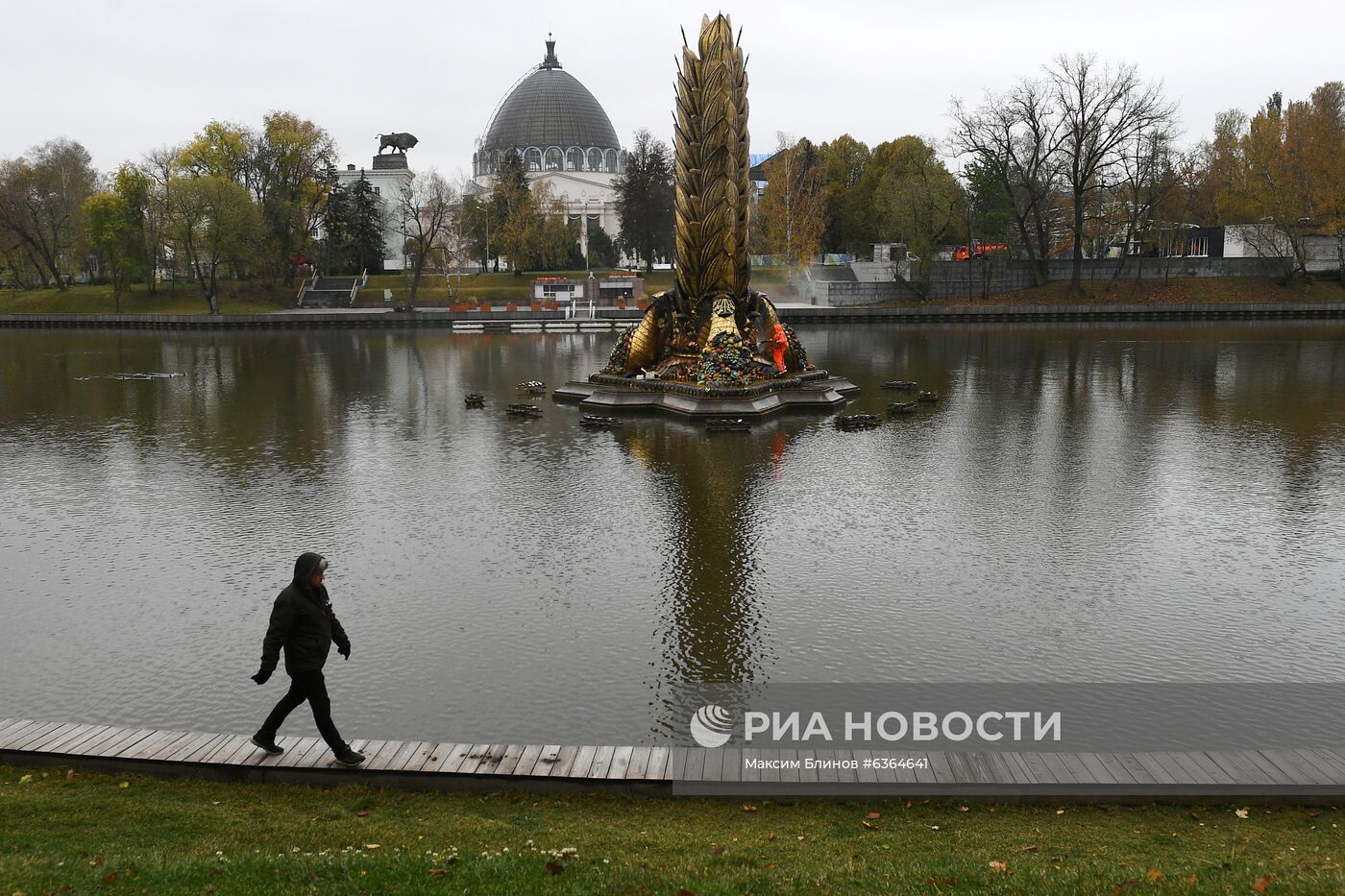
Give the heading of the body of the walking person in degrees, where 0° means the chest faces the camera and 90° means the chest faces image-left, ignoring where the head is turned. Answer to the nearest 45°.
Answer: approximately 270°

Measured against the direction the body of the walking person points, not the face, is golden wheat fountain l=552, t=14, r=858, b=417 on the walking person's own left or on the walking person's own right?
on the walking person's own left
